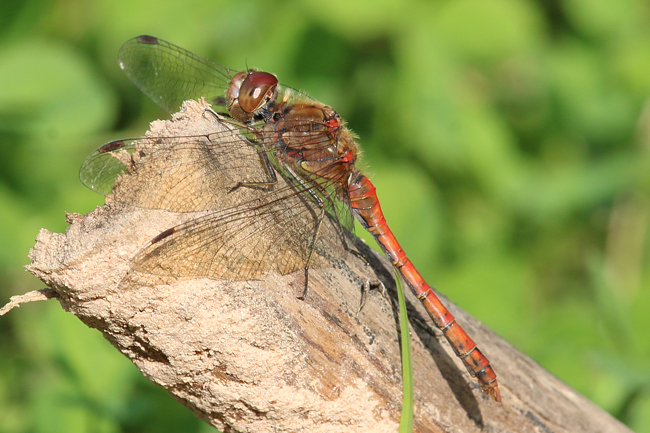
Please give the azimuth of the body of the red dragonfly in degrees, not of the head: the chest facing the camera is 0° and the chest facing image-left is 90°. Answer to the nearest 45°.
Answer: approximately 90°
